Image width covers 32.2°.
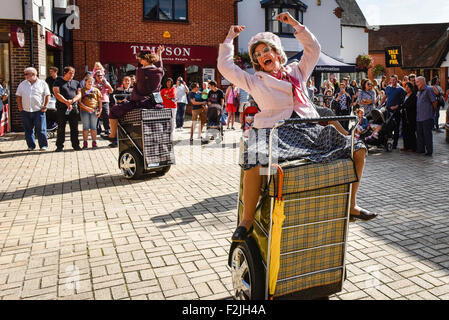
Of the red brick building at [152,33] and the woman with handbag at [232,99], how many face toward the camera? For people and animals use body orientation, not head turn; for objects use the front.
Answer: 2

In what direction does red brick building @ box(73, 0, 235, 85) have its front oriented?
toward the camera

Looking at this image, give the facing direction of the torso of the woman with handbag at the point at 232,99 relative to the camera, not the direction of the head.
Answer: toward the camera

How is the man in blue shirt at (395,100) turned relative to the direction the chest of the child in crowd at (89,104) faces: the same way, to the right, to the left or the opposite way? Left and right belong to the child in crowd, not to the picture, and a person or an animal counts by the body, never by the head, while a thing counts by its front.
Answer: to the right

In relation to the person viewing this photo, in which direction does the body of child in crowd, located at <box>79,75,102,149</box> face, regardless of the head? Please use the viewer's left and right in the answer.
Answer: facing the viewer

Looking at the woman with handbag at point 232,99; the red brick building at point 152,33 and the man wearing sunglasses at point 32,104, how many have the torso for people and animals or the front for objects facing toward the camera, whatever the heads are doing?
3

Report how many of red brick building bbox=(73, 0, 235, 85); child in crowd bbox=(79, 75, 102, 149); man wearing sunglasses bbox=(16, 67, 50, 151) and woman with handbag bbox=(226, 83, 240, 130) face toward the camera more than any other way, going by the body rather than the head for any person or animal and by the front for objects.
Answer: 4

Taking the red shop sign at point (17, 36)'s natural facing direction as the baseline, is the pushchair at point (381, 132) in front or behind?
in front

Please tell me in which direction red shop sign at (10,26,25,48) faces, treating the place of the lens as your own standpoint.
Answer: facing the viewer and to the right of the viewer

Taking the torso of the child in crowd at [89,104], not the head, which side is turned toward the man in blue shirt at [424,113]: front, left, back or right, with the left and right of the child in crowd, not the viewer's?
left
